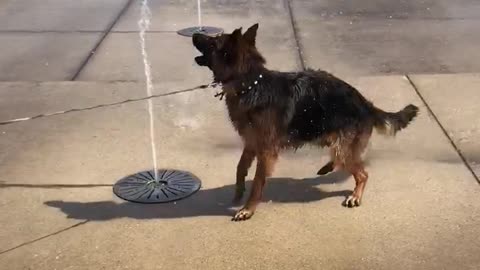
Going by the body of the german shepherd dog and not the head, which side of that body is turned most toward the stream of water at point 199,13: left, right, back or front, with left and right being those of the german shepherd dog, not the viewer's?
right

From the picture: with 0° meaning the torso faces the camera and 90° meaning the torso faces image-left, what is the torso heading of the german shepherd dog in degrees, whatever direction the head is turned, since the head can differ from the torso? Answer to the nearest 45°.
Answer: approximately 90°

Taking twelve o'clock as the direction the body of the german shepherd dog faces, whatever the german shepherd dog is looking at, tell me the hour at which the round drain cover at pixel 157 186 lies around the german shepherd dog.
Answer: The round drain cover is roughly at 12 o'clock from the german shepherd dog.

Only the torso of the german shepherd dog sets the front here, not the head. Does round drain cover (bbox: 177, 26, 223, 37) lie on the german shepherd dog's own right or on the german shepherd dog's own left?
on the german shepherd dog's own right
